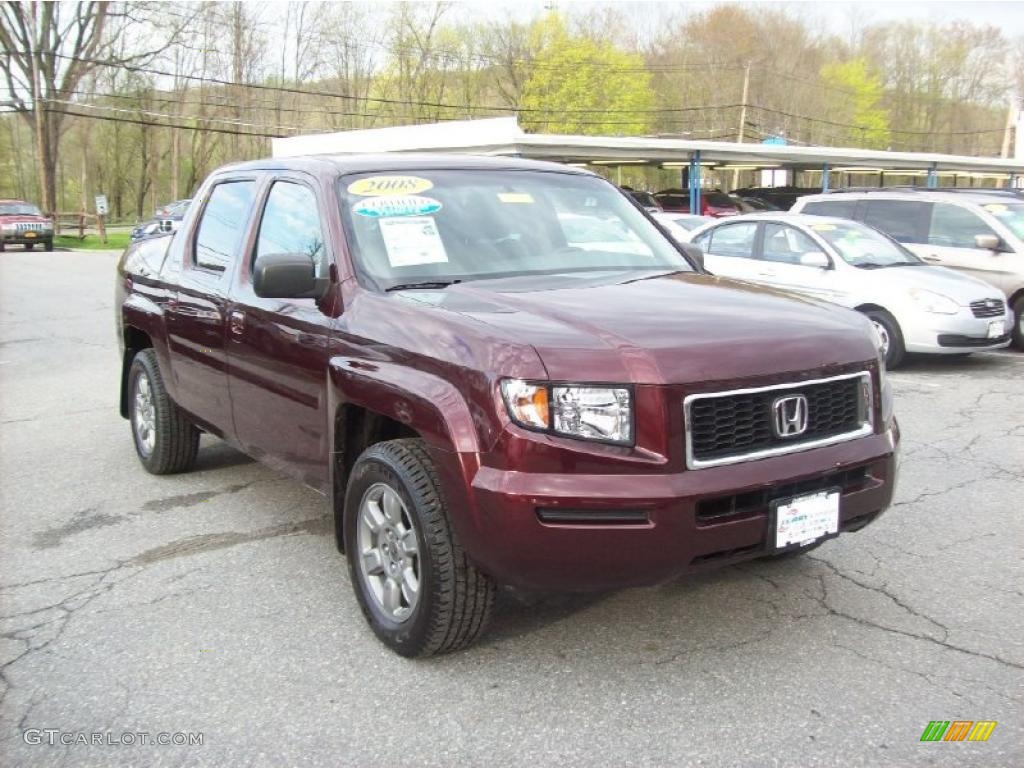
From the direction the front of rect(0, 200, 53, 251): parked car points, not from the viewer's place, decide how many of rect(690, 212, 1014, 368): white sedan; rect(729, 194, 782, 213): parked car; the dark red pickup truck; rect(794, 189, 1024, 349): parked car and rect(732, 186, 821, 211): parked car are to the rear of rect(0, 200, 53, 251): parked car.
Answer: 0

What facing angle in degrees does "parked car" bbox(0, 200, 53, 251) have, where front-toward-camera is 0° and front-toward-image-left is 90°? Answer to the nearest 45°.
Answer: approximately 315°

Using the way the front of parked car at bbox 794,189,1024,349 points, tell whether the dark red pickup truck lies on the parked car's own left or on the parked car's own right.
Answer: on the parked car's own right

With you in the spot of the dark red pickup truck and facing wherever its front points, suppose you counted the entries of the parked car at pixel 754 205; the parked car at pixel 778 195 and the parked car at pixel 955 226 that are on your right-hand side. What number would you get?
0

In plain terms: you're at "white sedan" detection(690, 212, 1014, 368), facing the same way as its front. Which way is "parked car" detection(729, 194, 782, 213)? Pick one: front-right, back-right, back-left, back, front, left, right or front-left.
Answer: back-left

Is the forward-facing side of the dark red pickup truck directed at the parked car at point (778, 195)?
no

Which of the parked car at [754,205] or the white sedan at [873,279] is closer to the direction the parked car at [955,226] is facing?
the white sedan

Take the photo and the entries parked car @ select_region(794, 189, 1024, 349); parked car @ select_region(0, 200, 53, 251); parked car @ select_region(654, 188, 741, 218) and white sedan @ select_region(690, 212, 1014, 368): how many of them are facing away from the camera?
0

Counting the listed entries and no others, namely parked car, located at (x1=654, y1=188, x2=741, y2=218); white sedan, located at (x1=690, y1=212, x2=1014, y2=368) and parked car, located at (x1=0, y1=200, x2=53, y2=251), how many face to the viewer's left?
0

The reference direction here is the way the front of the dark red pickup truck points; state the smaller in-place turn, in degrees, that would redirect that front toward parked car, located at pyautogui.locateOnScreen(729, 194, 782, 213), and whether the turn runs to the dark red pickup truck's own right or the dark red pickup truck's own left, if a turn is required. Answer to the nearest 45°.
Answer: approximately 135° to the dark red pickup truck's own left

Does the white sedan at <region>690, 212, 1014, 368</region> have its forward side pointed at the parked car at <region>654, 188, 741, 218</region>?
no

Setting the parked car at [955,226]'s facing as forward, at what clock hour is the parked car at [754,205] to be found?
the parked car at [754,205] is roughly at 7 o'clock from the parked car at [955,226].

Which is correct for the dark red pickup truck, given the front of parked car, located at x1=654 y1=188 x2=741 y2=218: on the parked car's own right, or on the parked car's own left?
on the parked car's own right

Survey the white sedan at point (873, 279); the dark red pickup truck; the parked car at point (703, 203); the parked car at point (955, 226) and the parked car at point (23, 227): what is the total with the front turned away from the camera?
0

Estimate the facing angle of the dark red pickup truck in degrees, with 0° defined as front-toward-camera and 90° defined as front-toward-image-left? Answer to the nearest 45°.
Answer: approximately 315°

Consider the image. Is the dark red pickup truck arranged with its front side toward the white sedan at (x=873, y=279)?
no

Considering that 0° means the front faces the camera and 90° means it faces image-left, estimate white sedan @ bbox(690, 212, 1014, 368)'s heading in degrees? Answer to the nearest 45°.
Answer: approximately 315°

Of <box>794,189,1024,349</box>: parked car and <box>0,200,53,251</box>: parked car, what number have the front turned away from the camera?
0

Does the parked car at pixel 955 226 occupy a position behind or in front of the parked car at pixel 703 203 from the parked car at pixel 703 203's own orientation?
in front

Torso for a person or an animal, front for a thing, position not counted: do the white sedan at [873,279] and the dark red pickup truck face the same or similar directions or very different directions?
same or similar directions
